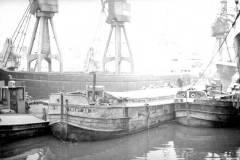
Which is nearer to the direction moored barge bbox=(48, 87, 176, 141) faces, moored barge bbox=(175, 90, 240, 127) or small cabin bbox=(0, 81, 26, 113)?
the small cabin

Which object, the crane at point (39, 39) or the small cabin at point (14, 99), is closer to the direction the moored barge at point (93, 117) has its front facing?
the small cabin

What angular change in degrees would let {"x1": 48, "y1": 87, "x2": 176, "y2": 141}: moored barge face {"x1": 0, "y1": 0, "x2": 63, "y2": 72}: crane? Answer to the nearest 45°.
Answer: approximately 90° to its right

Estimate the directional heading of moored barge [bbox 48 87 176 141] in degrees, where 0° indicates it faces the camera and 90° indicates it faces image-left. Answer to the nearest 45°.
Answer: approximately 45°

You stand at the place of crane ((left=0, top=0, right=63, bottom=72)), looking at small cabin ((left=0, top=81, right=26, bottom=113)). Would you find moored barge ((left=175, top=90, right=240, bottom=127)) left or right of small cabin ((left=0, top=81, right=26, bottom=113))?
left
